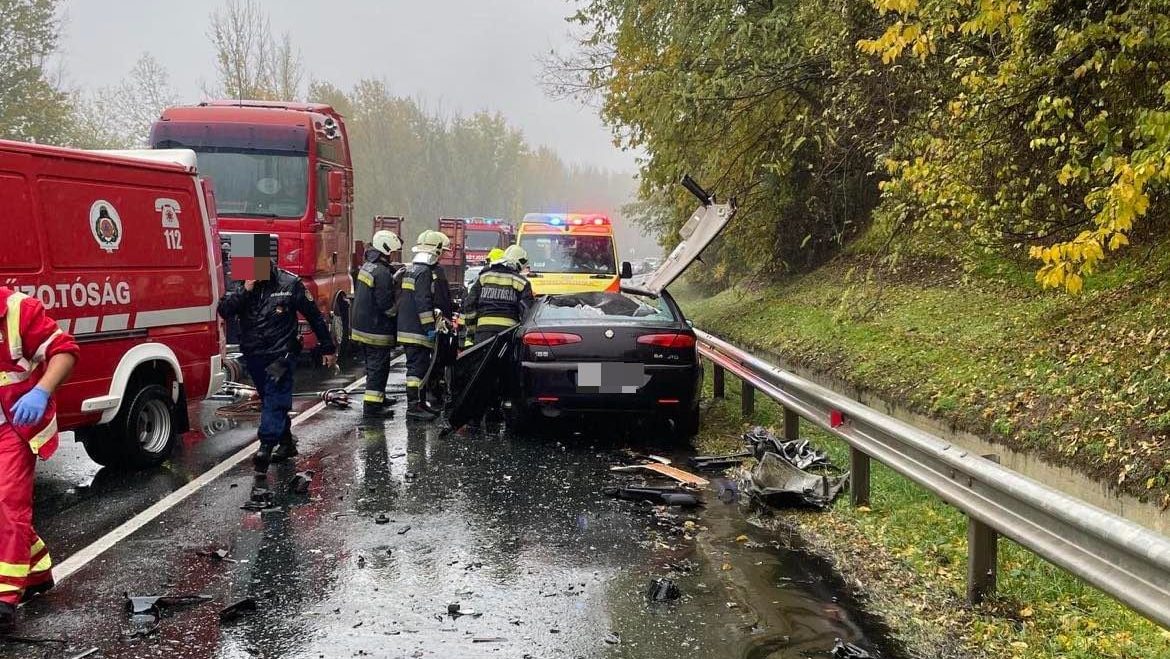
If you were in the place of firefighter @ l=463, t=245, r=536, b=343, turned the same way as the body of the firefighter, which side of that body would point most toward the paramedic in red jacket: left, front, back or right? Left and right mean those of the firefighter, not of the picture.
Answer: back

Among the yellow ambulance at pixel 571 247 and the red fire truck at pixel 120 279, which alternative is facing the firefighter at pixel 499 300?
the yellow ambulance

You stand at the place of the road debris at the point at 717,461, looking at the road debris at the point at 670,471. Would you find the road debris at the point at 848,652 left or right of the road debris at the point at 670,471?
left

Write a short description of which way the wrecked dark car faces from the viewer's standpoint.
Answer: facing away from the viewer

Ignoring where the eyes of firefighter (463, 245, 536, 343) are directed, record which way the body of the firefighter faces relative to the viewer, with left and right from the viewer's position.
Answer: facing away from the viewer and to the right of the viewer

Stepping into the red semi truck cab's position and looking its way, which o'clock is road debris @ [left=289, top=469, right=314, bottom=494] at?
The road debris is roughly at 12 o'clock from the red semi truck cab.

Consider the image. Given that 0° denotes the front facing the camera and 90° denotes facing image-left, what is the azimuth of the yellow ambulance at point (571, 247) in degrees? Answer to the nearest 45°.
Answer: approximately 0°
